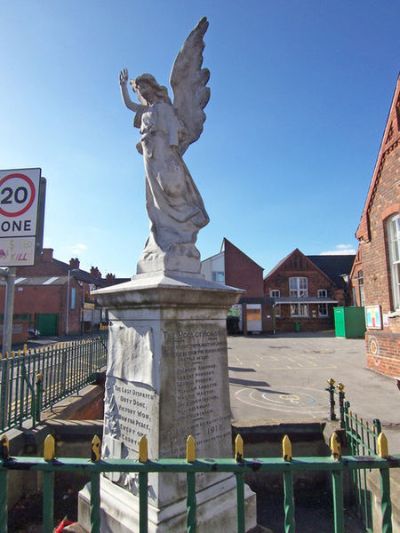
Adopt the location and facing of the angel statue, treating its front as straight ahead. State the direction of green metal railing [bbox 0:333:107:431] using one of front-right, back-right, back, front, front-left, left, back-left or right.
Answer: right

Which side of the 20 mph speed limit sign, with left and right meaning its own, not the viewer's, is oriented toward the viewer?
front

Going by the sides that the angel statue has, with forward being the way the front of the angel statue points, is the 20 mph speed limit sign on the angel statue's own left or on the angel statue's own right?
on the angel statue's own right

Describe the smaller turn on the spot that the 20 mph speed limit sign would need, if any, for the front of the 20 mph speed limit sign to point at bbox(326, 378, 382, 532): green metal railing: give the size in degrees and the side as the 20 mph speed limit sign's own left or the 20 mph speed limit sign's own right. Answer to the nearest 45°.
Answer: approximately 45° to the 20 mph speed limit sign's own left

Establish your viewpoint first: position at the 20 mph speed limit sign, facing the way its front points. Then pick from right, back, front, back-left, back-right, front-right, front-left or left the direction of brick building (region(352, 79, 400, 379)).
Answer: left

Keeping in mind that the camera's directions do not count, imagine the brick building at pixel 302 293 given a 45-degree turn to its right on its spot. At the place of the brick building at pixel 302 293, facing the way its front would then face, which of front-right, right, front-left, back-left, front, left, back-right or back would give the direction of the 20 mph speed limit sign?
front-left

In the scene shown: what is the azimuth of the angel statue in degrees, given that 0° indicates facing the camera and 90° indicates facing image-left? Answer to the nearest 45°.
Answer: approximately 45°

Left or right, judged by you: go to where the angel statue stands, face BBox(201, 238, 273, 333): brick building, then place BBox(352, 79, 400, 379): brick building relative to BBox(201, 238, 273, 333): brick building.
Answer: right

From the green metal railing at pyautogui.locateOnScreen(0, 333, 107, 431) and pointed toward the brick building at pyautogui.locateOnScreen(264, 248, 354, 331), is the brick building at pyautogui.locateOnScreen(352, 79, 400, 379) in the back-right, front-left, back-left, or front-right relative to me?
front-right

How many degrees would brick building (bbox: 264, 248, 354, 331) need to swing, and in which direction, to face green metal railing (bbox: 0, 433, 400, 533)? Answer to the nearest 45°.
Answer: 0° — it already faces it

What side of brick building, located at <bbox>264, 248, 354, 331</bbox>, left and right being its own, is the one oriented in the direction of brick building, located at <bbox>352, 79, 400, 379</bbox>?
front

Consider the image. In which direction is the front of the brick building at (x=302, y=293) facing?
toward the camera

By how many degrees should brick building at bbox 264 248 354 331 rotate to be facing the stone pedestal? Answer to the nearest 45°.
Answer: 0° — it already faces it
